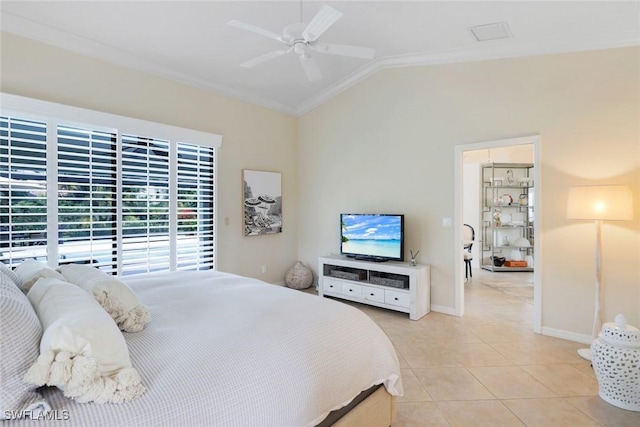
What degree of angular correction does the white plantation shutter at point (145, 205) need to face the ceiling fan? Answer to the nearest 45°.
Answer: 0° — it already faces it

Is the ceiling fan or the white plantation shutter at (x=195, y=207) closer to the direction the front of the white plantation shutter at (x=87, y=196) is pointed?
the ceiling fan

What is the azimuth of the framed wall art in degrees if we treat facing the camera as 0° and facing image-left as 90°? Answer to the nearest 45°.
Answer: approximately 315°

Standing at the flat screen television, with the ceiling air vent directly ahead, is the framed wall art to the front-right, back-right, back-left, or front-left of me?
back-right

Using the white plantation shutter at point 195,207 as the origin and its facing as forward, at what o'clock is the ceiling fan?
The ceiling fan is roughly at 1 o'clock from the white plantation shutter.

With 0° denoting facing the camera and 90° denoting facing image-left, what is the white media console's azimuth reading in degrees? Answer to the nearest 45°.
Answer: approximately 45°

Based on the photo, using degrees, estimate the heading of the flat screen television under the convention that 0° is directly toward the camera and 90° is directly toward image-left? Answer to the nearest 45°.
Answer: approximately 45°

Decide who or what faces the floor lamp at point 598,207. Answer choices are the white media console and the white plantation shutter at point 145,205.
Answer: the white plantation shutter

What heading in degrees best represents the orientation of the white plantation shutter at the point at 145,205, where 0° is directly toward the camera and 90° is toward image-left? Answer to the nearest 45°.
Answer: approximately 315°

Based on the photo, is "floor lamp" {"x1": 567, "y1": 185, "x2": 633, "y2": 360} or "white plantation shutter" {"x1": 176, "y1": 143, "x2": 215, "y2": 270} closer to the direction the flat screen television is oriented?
the white plantation shutter
